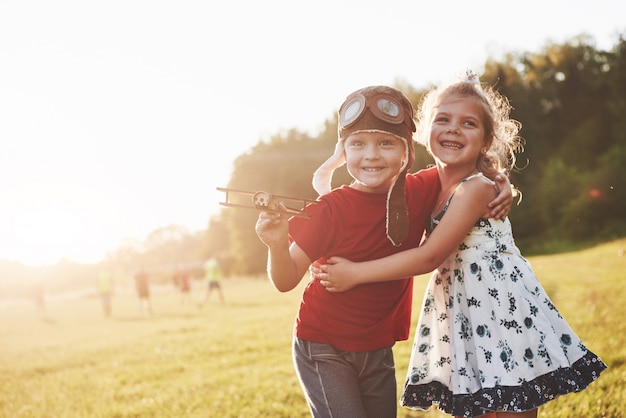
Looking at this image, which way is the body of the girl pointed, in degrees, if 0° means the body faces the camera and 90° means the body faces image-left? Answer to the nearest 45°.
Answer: approximately 90°

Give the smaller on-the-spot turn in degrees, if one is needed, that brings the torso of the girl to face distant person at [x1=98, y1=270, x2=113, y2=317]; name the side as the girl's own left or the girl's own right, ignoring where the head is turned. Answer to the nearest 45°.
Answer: approximately 45° to the girl's own right
